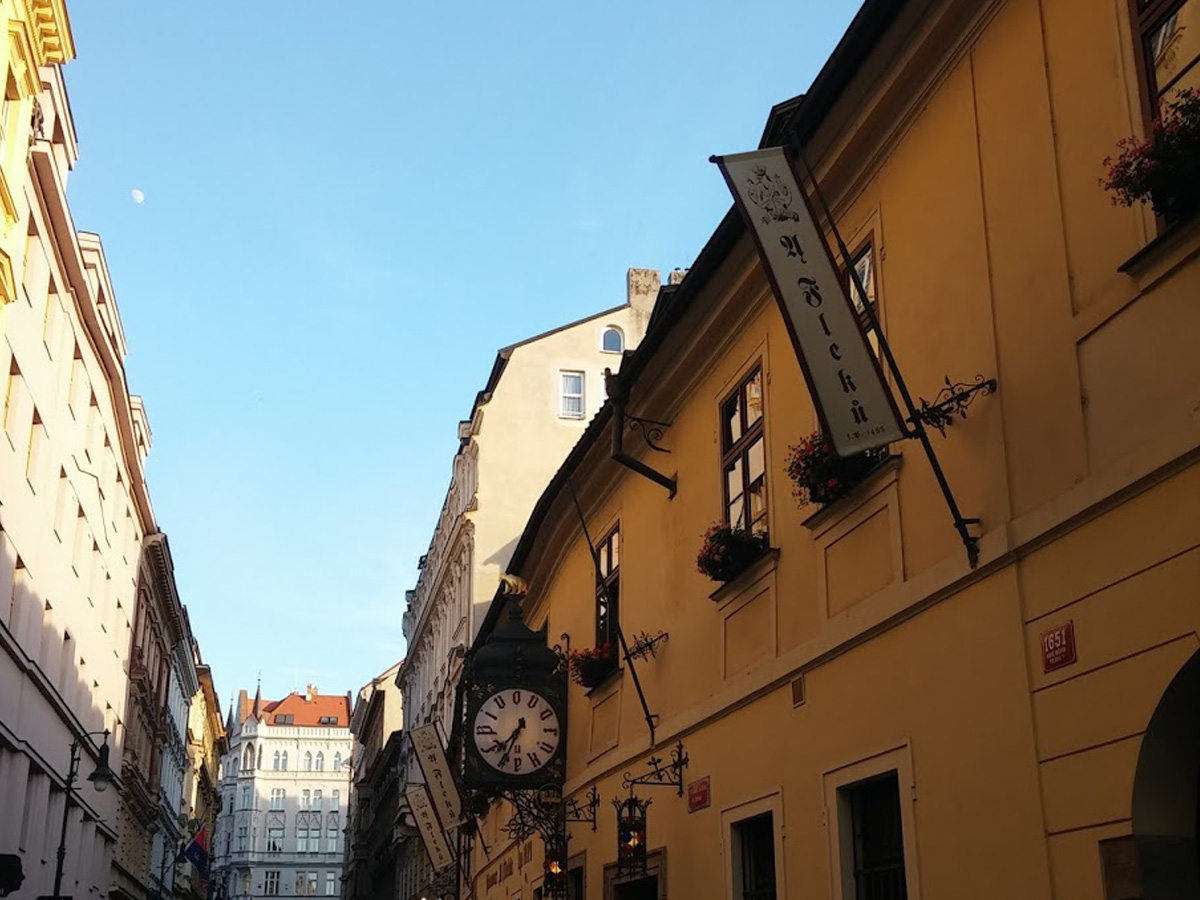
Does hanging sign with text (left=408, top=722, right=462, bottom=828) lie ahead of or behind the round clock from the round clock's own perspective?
behind

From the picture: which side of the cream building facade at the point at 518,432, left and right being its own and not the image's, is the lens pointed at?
left

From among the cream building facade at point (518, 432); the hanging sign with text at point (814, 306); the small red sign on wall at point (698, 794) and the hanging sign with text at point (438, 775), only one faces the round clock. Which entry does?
the hanging sign with text at point (438, 775)

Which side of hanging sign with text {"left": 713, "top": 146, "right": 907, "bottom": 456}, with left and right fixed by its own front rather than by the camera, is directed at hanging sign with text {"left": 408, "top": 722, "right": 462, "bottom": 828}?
back

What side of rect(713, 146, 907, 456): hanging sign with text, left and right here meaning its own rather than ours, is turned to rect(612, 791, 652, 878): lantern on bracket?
back

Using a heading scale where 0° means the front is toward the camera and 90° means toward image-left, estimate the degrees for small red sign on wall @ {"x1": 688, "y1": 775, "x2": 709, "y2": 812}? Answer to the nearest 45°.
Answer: approximately 45°

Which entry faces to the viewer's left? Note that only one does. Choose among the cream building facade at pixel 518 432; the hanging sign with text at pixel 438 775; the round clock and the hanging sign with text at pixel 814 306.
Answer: the cream building facade

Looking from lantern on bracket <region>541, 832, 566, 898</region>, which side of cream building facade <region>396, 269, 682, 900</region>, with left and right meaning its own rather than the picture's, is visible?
left

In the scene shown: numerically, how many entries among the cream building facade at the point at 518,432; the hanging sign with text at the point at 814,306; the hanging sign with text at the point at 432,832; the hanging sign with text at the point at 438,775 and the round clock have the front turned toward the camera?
4

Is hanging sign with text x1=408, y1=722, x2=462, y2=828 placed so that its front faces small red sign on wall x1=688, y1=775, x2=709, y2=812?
yes

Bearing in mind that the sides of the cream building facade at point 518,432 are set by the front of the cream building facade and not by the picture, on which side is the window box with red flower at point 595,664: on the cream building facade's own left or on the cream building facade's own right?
on the cream building facade's own left
